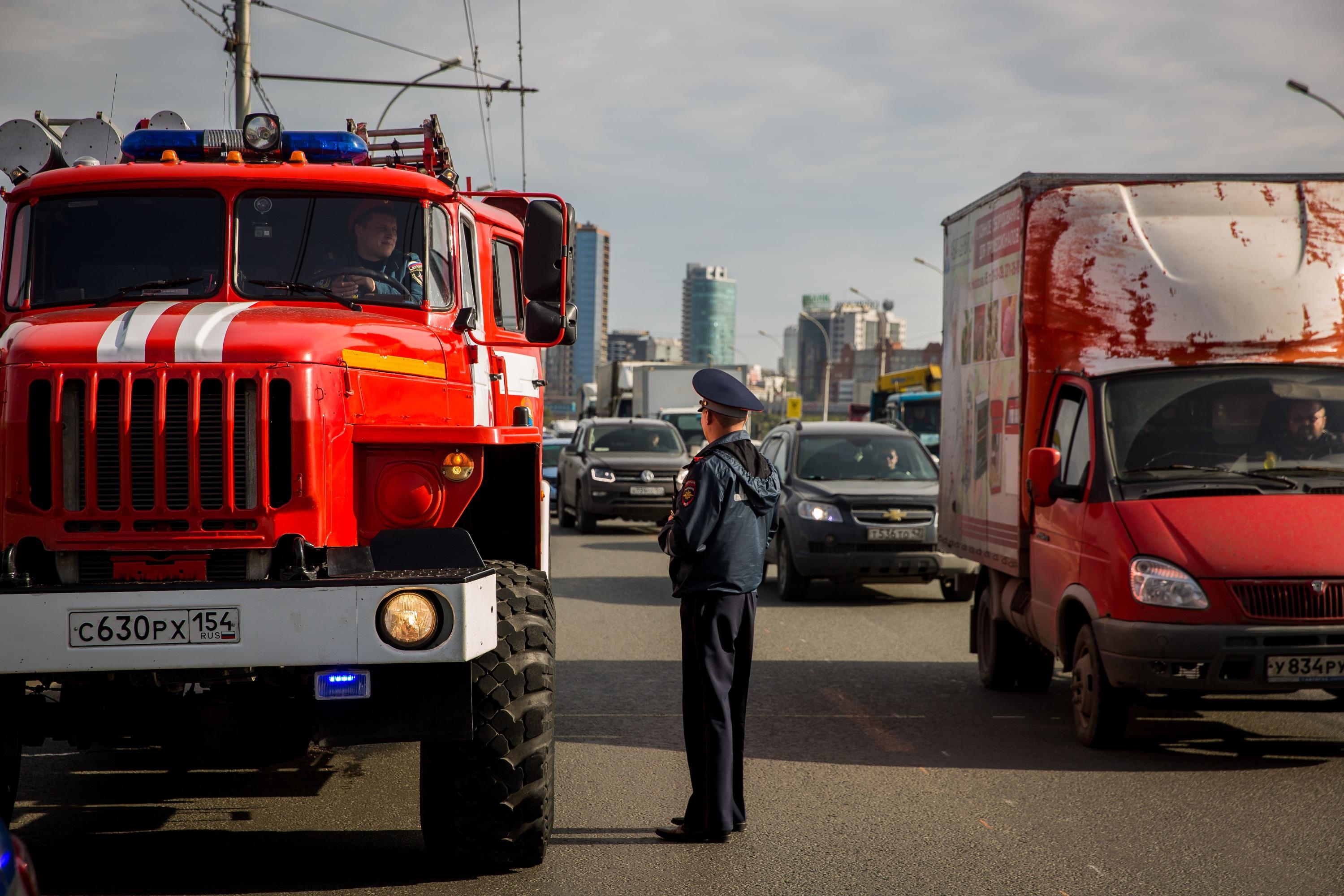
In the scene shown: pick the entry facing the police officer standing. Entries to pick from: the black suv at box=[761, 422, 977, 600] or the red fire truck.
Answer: the black suv

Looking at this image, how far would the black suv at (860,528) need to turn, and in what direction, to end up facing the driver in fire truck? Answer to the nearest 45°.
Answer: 0° — it already faces them

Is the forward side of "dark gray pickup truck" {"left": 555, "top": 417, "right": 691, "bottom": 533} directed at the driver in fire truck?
yes

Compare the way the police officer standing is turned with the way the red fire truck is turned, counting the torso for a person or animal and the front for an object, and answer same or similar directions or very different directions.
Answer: very different directions

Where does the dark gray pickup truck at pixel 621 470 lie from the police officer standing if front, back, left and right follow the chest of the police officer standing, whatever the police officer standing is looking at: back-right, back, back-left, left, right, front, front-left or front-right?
front-right

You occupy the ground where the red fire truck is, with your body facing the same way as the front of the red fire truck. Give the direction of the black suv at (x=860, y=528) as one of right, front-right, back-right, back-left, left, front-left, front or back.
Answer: back-left

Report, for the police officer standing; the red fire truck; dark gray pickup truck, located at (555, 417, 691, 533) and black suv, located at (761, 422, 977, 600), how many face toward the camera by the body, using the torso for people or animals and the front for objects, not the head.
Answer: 3

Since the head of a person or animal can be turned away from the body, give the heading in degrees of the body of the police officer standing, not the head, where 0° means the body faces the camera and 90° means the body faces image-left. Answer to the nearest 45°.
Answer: approximately 135°

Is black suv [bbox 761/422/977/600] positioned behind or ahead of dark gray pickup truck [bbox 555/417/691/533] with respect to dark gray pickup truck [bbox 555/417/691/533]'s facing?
ahead

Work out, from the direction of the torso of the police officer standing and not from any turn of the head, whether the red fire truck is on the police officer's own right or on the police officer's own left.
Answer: on the police officer's own left

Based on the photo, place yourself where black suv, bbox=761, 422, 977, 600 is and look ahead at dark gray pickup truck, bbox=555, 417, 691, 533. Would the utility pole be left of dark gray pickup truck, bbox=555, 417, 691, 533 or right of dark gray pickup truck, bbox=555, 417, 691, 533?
left

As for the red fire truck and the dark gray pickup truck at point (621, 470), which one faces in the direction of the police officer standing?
the dark gray pickup truck

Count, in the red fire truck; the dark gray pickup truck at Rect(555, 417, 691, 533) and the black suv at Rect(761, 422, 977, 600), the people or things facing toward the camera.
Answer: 3

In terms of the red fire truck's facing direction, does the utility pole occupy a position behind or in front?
behind
